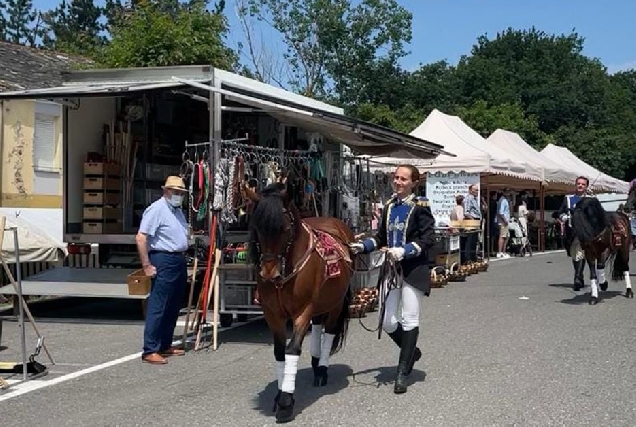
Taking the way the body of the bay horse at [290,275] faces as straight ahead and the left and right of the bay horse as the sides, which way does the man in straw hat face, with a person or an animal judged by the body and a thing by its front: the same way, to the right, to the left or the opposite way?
to the left

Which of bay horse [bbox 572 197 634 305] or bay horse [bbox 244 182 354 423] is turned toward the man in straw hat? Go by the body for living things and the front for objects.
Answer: bay horse [bbox 572 197 634 305]

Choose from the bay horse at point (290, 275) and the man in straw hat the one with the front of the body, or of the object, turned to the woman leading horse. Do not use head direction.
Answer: the man in straw hat

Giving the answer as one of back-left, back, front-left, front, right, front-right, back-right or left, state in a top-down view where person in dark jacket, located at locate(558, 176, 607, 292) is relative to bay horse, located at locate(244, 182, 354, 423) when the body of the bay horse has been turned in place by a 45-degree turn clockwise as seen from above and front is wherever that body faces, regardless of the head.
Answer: back-right

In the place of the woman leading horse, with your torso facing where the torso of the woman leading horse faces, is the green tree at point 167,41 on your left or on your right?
on your right

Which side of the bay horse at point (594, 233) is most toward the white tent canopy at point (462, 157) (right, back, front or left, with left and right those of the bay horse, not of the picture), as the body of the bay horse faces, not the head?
right

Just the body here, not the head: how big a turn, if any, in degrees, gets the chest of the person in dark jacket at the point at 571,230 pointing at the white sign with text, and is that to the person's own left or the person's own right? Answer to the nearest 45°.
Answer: approximately 135° to the person's own right

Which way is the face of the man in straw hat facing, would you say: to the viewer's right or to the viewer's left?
to the viewer's right

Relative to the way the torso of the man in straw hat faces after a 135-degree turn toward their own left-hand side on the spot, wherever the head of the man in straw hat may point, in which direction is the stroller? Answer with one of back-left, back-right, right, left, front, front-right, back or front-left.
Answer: front-right

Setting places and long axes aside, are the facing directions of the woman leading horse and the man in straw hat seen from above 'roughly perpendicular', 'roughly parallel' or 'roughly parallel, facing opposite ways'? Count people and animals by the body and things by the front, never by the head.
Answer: roughly perpendicular

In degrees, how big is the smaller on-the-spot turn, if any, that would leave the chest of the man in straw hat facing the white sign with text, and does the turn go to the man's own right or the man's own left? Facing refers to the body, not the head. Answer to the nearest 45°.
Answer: approximately 90° to the man's own left

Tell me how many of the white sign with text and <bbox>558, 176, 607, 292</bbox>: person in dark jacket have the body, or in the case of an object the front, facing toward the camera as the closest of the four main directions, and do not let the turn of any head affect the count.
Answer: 2

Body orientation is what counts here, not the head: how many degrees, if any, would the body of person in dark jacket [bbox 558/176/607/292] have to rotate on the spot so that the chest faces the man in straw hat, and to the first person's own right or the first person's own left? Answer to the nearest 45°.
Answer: approximately 45° to the first person's own right
